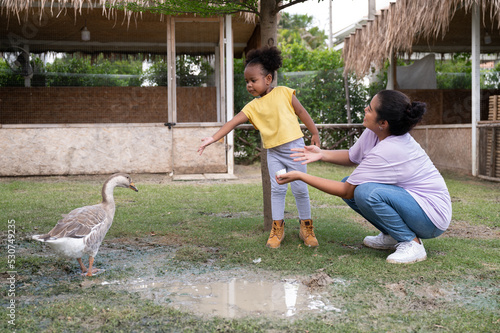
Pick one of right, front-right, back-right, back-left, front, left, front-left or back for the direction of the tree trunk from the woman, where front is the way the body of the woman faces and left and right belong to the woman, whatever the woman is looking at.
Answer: front-right

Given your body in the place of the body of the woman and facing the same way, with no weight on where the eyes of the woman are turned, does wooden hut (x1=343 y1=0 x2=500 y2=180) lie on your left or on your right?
on your right

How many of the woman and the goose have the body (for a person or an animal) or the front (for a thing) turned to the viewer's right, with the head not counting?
1

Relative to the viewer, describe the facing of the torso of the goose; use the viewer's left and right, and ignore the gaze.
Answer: facing to the right of the viewer

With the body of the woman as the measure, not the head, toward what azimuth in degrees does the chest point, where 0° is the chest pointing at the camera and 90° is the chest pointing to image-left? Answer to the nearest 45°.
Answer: approximately 90°

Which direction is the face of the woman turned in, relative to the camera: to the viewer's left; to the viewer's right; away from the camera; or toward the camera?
to the viewer's left

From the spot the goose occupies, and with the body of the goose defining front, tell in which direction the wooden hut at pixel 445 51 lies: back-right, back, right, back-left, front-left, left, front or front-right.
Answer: front-left

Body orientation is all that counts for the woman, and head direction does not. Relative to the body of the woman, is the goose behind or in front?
in front

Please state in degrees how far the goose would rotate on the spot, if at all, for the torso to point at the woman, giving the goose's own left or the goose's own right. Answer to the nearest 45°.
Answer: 0° — it already faces them

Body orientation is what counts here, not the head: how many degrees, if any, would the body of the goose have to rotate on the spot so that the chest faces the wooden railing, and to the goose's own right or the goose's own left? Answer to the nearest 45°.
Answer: approximately 45° to the goose's own left
